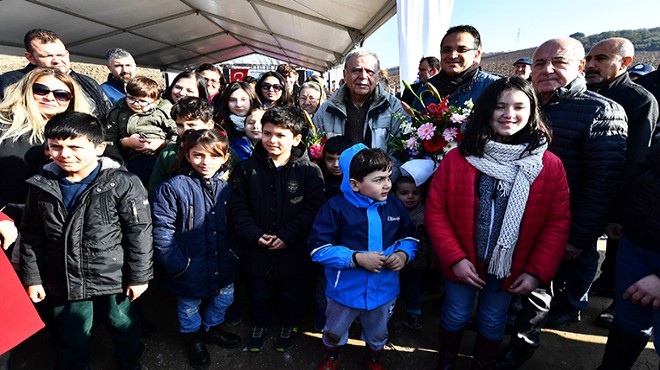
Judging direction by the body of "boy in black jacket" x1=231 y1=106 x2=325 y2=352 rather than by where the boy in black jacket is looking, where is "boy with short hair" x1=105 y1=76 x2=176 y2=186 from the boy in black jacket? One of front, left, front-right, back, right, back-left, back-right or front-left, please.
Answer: back-right

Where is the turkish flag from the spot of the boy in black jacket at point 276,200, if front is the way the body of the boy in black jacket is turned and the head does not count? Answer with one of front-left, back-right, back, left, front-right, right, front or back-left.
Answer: back

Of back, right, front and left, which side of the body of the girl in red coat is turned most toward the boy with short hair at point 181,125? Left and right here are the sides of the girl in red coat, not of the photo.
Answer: right

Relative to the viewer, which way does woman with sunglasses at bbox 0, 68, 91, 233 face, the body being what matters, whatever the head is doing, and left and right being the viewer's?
facing the viewer

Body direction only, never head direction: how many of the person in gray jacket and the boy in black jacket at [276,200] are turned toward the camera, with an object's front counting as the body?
2

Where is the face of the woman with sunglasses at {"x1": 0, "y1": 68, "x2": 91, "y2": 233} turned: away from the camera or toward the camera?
toward the camera

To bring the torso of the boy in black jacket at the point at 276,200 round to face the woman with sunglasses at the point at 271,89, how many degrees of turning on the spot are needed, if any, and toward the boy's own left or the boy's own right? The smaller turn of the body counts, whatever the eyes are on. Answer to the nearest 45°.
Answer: approximately 180°

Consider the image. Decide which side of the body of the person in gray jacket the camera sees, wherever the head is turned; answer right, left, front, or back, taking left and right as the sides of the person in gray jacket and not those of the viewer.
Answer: front

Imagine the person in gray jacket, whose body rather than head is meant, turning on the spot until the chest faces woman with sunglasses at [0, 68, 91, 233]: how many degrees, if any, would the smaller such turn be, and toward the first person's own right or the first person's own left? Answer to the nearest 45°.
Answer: approximately 90° to the first person's own right

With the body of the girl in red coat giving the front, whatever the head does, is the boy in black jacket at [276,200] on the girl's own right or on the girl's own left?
on the girl's own right

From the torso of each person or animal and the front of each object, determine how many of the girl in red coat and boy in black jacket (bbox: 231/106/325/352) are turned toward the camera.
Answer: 2

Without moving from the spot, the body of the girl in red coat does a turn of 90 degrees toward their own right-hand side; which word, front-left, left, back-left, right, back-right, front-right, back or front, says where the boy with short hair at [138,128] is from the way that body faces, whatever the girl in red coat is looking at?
front

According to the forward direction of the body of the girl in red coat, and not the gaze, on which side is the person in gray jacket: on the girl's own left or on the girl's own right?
on the girl's own right

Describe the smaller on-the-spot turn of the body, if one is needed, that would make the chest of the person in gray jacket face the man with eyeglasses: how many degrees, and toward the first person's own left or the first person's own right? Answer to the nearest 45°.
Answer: approximately 90° to the first person's own left

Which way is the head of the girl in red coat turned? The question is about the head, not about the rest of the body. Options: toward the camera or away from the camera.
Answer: toward the camera
